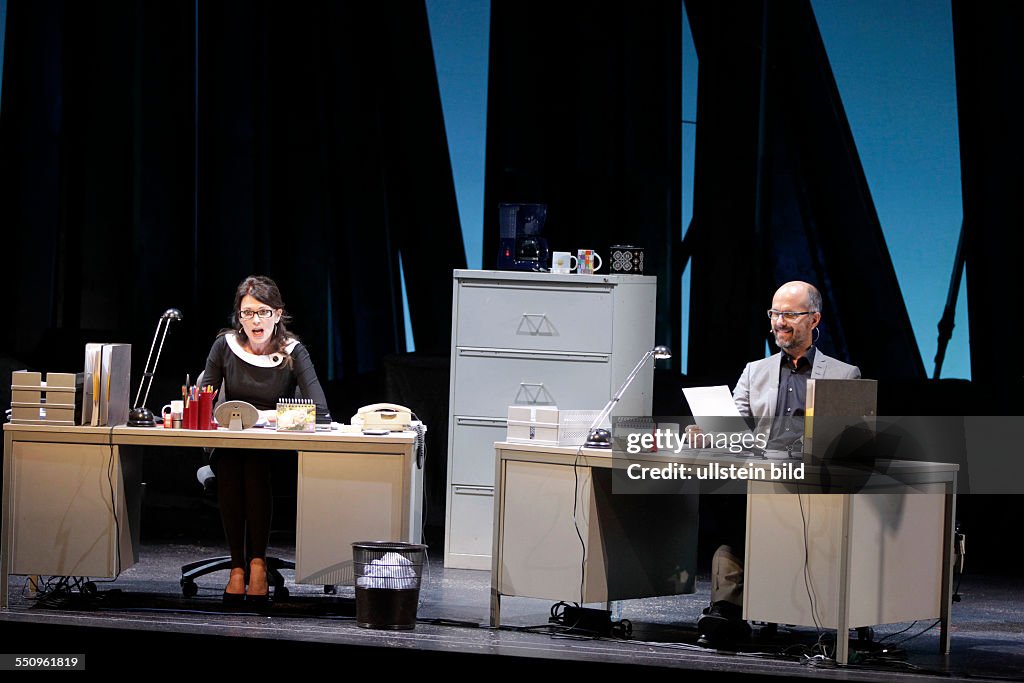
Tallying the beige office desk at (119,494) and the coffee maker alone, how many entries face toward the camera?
1

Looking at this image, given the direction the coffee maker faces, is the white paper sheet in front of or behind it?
in front

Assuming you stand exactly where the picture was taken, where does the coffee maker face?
facing the viewer

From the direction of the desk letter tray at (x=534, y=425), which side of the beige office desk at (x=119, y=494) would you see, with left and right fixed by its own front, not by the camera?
right

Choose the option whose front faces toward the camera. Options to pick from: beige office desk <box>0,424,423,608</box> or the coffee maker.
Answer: the coffee maker

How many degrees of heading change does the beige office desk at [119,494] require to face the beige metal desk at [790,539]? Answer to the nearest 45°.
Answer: approximately 90° to its right

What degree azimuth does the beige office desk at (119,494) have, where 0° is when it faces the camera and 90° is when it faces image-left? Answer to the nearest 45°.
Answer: approximately 180°

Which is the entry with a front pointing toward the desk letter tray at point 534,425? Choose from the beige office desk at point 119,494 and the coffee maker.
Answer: the coffee maker

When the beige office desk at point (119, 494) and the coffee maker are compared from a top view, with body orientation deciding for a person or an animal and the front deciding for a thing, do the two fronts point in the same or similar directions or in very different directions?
very different directions

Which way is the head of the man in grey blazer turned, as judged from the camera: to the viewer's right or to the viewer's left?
to the viewer's left
